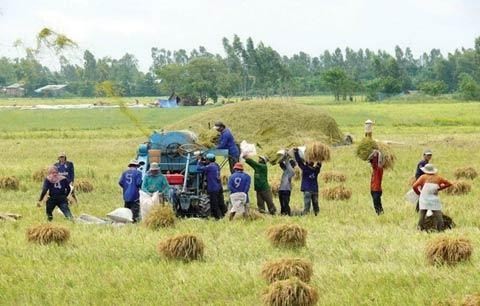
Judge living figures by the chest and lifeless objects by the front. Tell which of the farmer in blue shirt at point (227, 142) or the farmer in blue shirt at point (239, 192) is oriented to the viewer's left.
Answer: the farmer in blue shirt at point (227, 142)

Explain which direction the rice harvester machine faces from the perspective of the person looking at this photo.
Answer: facing the viewer

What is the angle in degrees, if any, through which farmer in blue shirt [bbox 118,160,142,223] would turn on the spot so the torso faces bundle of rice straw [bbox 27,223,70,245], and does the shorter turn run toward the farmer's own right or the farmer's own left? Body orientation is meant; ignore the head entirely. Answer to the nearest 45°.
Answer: approximately 135° to the farmer's own left

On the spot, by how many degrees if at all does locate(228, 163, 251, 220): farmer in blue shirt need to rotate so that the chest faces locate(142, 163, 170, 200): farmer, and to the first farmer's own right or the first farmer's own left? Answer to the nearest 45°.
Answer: approximately 90° to the first farmer's own left

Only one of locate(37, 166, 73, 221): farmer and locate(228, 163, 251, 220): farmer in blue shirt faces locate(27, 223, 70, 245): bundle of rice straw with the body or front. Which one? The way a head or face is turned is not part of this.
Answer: the farmer

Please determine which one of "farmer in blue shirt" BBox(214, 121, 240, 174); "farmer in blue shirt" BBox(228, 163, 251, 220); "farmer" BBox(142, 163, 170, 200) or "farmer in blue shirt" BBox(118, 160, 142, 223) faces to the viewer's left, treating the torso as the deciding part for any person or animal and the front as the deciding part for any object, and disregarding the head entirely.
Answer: "farmer in blue shirt" BBox(214, 121, 240, 174)

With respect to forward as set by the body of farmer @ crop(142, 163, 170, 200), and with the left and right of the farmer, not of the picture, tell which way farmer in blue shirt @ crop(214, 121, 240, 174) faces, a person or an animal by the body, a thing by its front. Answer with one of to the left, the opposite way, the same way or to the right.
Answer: to the right

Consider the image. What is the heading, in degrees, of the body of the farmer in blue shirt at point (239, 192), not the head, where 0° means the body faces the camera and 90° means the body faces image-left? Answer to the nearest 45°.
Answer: approximately 180°

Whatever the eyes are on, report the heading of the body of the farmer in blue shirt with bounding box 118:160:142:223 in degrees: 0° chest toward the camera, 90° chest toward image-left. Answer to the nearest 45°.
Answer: approximately 180°

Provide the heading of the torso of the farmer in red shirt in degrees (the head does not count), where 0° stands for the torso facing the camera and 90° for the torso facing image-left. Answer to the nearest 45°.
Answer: approximately 90°

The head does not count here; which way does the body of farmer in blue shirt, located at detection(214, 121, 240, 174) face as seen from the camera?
to the viewer's left

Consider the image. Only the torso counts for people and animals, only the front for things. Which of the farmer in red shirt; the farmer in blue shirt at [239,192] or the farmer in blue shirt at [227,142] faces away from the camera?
the farmer in blue shirt at [239,192]

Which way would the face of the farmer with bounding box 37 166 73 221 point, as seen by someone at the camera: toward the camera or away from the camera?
toward the camera

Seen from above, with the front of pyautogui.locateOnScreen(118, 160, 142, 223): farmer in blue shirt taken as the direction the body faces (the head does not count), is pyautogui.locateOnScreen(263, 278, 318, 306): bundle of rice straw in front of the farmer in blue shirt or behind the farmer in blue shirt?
behind
